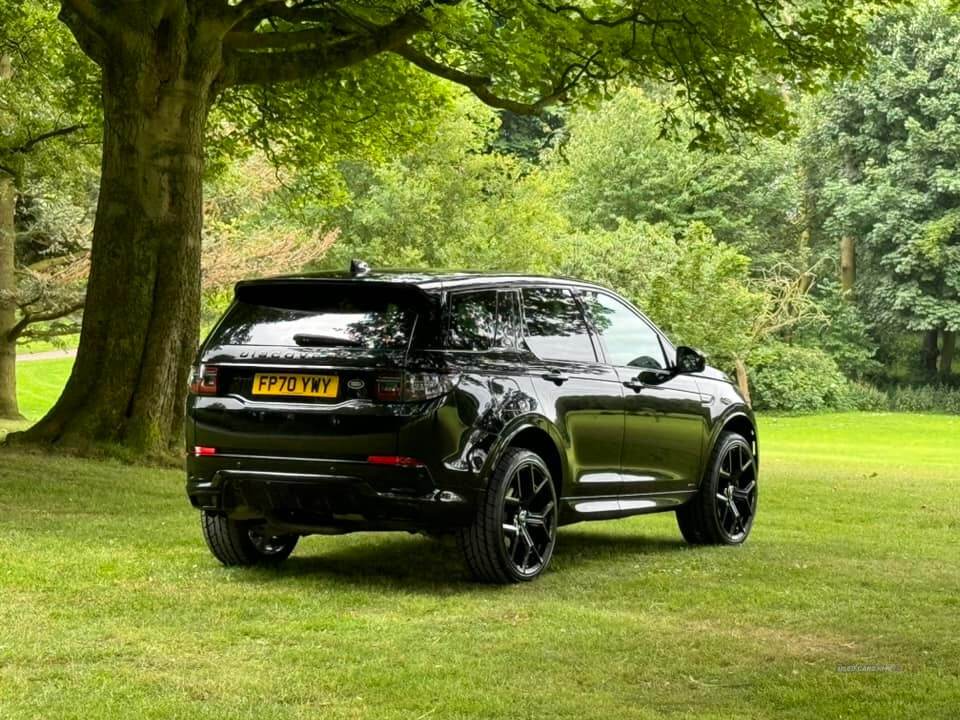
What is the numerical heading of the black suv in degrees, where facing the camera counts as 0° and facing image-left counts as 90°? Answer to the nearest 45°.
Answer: approximately 225°

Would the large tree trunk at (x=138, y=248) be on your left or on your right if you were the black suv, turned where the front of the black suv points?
on your left

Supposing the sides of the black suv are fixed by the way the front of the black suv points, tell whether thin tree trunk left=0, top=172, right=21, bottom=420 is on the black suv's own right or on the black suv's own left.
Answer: on the black suv's own left
